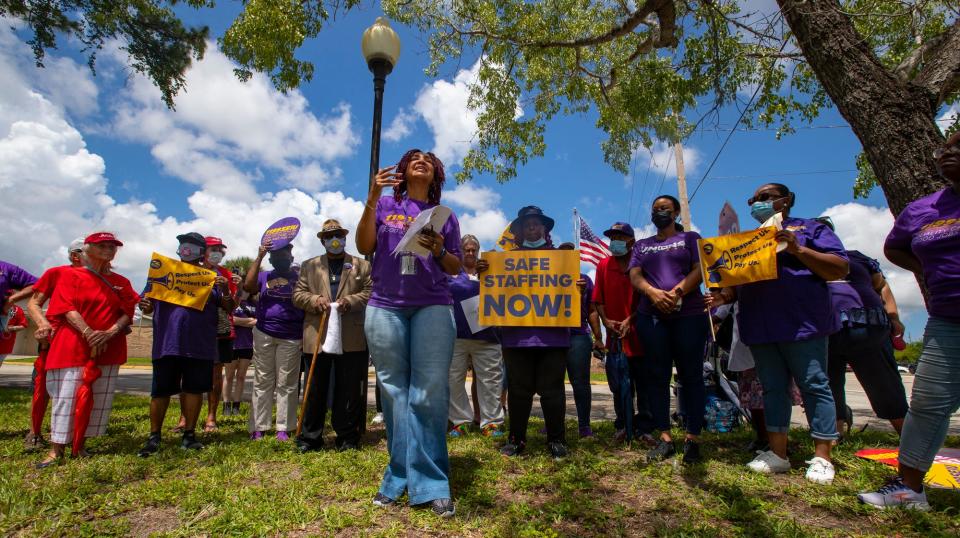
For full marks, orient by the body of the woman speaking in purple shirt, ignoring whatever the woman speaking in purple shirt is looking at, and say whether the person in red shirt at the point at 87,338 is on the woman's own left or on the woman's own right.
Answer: on the woman's own right

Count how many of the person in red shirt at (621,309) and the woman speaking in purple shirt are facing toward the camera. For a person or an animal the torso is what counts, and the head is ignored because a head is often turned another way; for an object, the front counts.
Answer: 2

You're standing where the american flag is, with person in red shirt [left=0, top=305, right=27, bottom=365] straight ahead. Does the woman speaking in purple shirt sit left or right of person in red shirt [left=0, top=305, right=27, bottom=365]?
left

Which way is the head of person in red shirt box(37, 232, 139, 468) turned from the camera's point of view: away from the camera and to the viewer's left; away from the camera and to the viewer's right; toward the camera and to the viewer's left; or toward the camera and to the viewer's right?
toward the camera and to the viewer's right

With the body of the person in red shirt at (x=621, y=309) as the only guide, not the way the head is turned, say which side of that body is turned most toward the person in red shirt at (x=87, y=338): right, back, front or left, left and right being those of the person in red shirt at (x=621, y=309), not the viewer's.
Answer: right

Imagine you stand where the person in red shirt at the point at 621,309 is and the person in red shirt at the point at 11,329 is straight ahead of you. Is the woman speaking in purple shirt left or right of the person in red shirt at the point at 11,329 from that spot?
left

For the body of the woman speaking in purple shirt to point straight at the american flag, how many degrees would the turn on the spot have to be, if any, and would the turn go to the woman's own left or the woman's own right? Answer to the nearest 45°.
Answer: approximately 135° to the woman's own left

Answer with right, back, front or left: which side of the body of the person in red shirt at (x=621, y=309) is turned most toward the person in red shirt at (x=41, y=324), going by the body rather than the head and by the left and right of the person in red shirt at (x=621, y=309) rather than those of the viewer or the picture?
right

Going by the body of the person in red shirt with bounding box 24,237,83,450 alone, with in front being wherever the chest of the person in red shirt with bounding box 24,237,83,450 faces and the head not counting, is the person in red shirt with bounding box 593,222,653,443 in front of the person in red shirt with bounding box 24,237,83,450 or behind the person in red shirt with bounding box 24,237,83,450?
in front

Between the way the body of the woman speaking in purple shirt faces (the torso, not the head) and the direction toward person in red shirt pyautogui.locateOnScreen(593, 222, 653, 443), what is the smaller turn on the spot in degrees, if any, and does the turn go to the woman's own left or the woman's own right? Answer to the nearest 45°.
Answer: approximately 135° to the woman's own left

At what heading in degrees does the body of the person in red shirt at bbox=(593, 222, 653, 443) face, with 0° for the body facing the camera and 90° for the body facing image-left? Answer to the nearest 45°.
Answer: approximately 0°

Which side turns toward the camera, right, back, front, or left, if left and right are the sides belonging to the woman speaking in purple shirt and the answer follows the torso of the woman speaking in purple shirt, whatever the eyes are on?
front

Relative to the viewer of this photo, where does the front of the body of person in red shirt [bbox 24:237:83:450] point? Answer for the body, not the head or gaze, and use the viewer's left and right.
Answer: facing the viewer and to the right of the viewer

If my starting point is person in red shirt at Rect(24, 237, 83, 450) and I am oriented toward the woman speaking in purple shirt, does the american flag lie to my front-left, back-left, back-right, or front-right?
front-left
